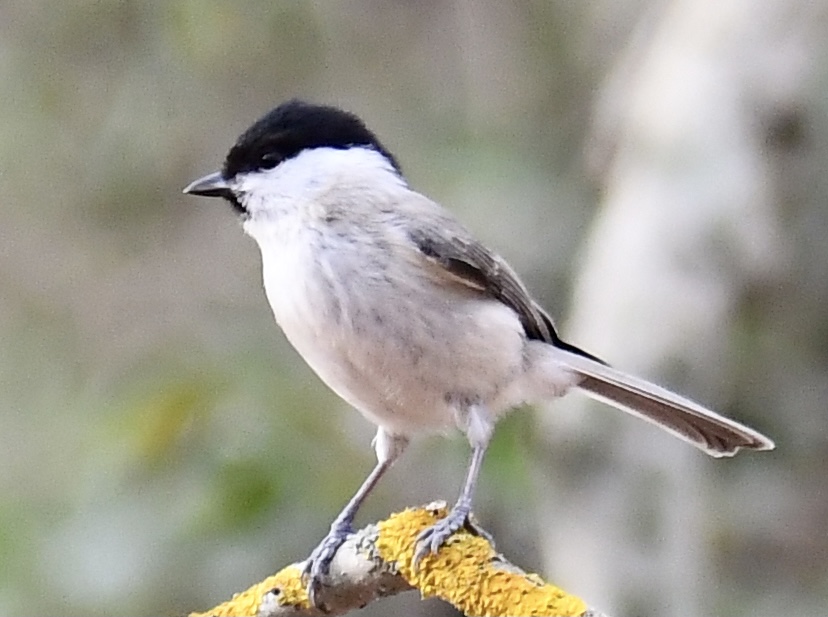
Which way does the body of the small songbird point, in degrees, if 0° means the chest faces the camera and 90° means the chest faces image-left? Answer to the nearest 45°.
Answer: approximately 90°
